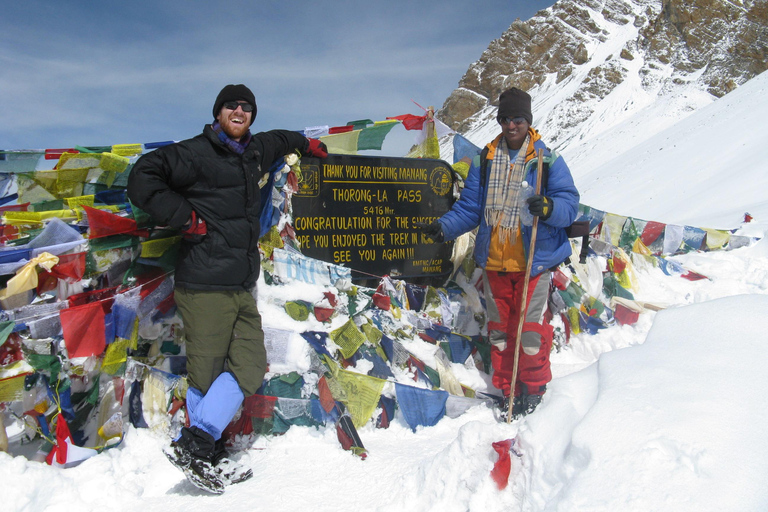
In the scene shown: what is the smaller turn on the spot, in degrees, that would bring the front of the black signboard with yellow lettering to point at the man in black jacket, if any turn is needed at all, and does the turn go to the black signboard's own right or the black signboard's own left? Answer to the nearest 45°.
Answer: approximately 45° to the black signboard's own right

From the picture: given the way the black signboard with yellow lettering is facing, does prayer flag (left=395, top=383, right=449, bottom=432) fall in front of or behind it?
in front

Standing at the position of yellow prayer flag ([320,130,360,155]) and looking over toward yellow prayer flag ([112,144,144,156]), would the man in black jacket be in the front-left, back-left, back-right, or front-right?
front-left

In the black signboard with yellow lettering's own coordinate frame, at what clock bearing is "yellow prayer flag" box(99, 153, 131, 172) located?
The yellow prayer flag is roughly at 2 o'clock from the black signboard with yellow lettering.

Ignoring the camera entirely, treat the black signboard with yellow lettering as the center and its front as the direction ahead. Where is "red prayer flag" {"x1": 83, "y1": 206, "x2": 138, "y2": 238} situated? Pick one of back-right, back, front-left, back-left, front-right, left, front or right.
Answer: front-right

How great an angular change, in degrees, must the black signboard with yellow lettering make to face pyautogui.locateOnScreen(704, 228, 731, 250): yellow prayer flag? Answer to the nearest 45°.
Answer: approximately 135° to its left

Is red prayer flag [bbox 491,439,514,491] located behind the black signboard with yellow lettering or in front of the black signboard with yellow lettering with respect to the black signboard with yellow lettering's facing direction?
in front

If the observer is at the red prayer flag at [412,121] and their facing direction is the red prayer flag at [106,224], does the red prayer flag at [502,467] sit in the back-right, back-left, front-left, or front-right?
front-left

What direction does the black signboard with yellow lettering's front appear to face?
toward the camera

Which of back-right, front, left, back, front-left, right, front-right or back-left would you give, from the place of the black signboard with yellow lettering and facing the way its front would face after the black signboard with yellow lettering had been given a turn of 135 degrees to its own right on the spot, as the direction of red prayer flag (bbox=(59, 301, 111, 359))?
left
